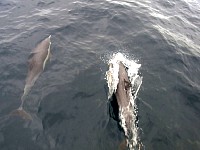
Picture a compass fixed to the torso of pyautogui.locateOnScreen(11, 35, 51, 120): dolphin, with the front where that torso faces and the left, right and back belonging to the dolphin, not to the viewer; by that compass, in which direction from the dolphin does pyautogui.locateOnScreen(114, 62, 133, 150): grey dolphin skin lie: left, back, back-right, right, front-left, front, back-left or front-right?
right

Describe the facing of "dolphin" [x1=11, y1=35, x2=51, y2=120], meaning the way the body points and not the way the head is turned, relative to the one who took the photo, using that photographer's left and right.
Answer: facing away from the viewer and to the right of the viewer
